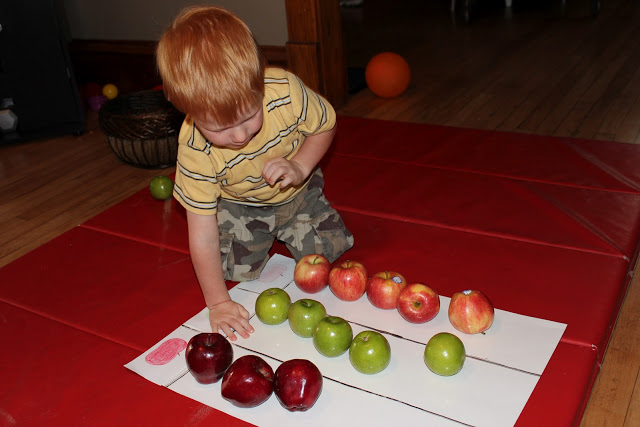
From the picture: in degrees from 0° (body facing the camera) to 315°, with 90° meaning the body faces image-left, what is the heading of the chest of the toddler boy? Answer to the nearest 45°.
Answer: approximately 315°

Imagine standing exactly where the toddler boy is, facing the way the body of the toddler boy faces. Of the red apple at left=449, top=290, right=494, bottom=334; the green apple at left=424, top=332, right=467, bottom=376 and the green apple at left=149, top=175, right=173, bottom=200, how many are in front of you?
2

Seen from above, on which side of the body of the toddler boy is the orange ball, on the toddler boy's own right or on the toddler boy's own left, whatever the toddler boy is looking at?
on the toddler boy's own left

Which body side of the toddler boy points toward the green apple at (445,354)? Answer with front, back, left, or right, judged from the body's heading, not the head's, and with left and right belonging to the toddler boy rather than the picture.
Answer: front

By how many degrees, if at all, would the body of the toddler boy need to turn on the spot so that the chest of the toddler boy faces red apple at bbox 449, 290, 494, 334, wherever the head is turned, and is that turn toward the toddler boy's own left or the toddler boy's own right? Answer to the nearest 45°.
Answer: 0° — they already face it

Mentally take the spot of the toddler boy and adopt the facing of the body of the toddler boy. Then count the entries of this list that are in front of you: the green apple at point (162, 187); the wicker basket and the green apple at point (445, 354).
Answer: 1

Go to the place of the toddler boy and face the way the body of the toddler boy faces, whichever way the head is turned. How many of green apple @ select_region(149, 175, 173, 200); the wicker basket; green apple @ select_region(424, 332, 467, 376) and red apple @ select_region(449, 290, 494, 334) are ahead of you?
2

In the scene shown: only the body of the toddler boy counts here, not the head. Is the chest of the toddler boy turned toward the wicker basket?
no
